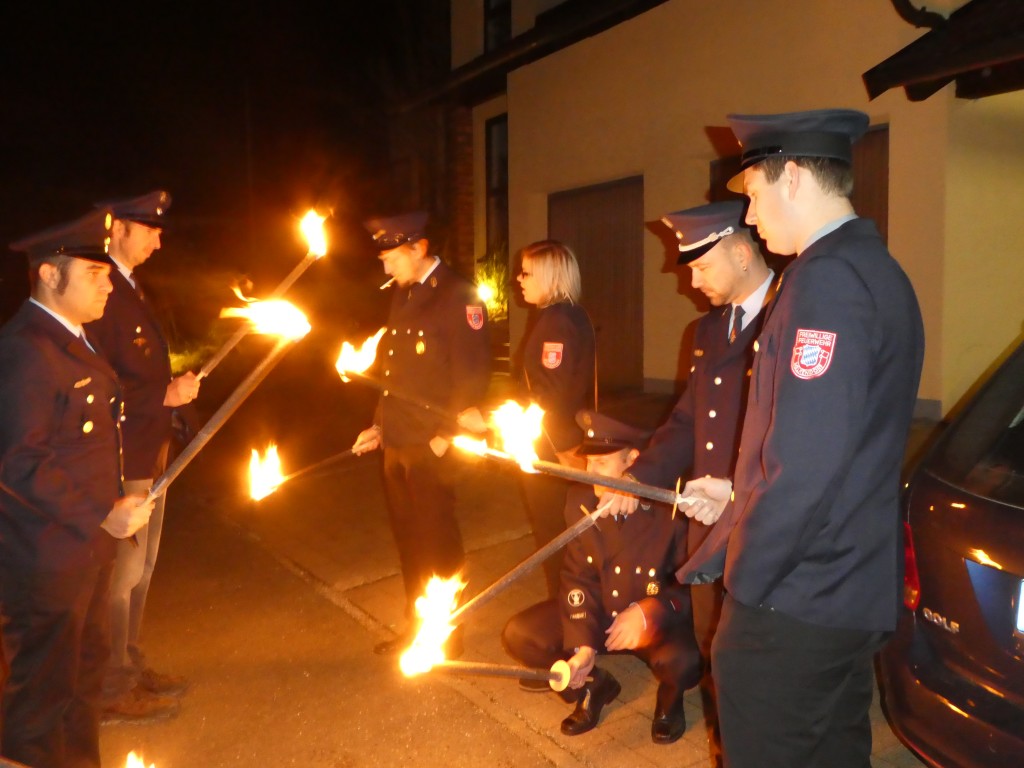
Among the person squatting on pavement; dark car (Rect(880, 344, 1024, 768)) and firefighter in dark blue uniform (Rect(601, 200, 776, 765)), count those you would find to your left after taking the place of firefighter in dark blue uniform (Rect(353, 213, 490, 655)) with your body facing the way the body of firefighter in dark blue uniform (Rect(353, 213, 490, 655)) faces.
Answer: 3

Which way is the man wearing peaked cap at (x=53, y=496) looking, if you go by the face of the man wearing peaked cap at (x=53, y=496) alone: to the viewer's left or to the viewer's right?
to the viewer's right

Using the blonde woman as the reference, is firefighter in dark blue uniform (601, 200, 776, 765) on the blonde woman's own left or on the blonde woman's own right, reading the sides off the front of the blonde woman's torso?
on the blonde woman's own left

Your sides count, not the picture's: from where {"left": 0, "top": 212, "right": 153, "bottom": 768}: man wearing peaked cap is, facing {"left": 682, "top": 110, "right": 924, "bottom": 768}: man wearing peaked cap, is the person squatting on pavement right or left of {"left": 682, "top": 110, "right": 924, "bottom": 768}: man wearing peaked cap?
left

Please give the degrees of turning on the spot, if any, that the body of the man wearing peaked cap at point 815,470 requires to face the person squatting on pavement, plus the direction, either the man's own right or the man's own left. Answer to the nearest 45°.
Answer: approximately 45° to the man's own right

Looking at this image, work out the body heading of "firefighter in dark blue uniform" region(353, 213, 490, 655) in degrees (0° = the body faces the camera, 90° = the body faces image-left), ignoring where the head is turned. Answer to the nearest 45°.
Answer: approximately 45°

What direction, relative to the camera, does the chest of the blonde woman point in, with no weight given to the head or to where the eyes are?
to the viewer's left

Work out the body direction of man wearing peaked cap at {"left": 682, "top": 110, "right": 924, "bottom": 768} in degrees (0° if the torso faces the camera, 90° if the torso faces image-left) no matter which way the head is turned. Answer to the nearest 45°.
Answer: approximately 90°

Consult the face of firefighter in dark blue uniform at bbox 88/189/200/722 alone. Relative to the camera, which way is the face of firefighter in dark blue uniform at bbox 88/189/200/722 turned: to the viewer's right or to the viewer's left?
to the viewer's right

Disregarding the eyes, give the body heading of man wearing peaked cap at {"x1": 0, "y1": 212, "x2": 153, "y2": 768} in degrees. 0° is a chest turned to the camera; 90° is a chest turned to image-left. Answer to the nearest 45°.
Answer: approximately 315°

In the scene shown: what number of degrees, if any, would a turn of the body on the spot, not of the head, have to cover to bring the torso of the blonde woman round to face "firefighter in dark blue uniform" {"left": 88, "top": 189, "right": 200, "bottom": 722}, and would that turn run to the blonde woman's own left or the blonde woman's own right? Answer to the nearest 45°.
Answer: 0° — they already face them

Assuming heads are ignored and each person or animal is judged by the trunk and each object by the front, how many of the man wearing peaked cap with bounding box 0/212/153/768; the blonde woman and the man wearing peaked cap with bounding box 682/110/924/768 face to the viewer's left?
2

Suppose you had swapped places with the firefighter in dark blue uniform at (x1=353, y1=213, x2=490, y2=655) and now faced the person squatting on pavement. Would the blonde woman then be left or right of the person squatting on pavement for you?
left

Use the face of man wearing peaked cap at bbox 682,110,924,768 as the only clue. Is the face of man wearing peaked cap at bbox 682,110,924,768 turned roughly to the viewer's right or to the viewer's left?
to the viewer's left
